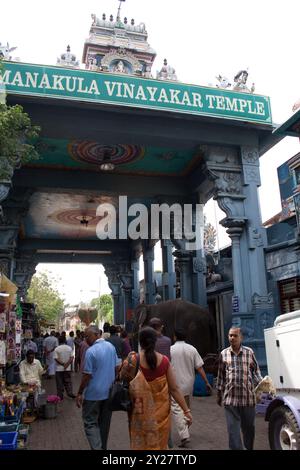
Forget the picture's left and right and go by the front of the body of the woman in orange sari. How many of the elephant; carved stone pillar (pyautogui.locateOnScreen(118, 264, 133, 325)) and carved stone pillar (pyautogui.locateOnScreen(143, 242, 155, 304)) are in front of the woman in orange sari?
3

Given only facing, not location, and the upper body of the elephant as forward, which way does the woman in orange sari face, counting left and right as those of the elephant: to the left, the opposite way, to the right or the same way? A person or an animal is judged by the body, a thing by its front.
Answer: to the right

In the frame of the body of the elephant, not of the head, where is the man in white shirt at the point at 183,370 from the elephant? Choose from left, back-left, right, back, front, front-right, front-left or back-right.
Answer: left

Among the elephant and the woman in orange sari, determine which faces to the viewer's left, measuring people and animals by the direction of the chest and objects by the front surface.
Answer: the elephant

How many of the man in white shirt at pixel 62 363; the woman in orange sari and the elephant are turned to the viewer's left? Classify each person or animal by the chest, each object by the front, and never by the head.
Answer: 1

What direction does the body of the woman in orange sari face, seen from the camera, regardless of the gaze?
away from the camera

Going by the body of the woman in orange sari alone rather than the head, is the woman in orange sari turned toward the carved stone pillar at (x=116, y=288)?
yes

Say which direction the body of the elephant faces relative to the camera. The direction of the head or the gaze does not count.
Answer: to the viewer's left
